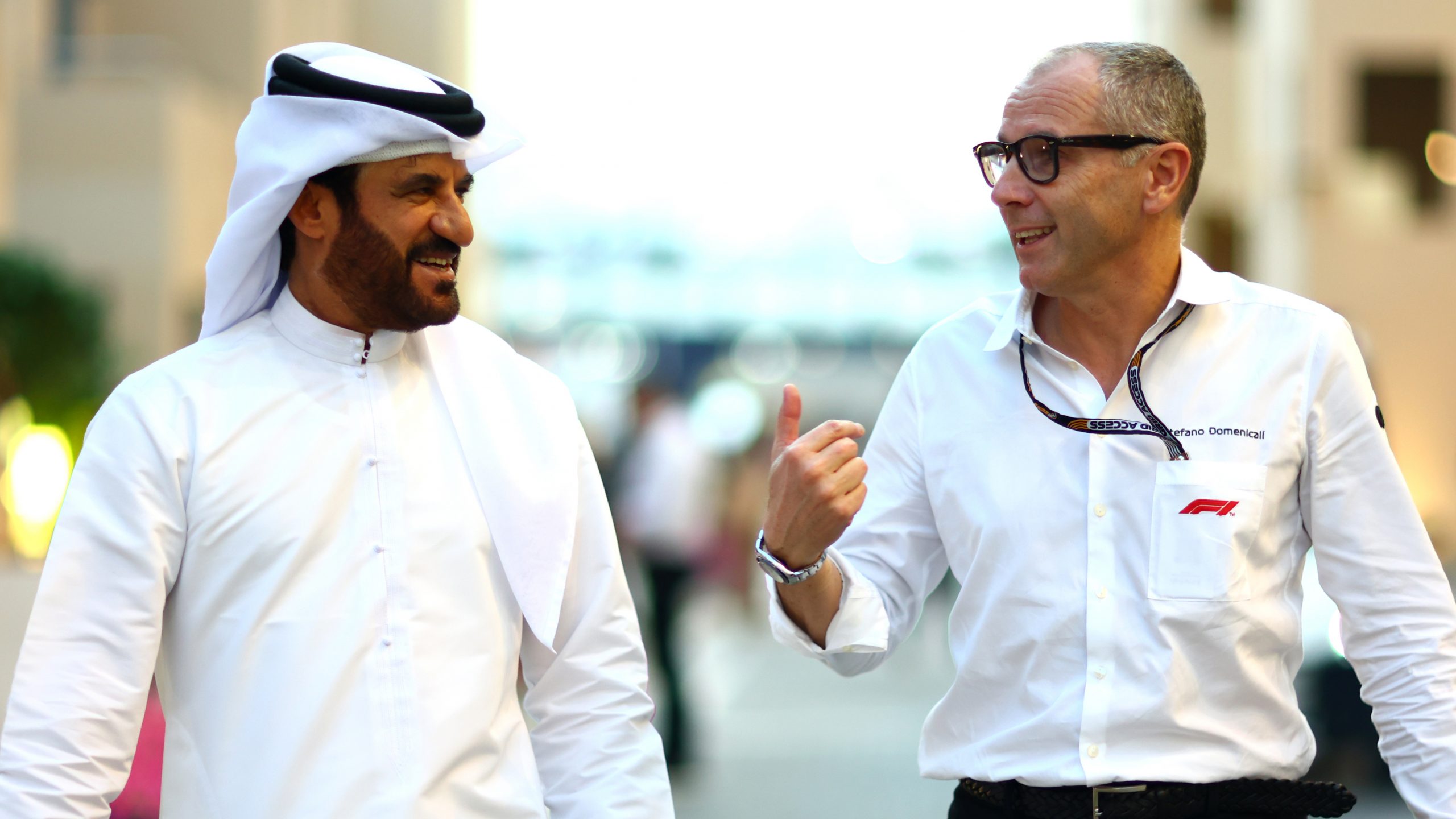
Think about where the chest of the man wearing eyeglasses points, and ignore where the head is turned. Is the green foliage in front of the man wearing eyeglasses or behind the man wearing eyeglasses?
behind

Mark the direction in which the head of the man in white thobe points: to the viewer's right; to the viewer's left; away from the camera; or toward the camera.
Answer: to the viewer's right

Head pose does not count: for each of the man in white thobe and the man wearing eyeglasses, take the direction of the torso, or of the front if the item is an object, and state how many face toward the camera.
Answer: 2

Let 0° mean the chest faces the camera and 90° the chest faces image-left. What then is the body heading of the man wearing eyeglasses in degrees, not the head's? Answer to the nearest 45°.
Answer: approximately 0°

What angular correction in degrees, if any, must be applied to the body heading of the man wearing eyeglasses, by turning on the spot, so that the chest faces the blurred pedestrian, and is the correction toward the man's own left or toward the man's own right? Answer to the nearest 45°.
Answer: approximately 180°

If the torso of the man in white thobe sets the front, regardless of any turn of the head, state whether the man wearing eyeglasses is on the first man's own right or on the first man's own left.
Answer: on the first man's own left

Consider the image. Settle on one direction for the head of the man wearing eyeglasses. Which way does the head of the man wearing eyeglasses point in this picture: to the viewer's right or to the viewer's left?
to the viewer's left

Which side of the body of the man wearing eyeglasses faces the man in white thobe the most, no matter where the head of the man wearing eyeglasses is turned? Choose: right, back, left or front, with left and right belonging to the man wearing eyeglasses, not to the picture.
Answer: right

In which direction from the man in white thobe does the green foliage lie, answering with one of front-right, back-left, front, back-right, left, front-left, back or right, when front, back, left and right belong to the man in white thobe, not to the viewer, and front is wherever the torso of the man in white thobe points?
back

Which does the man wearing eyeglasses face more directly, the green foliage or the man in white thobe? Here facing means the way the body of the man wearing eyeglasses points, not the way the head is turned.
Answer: the man in white thobe

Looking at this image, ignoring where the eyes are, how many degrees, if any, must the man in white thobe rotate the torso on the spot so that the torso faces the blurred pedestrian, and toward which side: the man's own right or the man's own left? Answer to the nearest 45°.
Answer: approximately 180°
